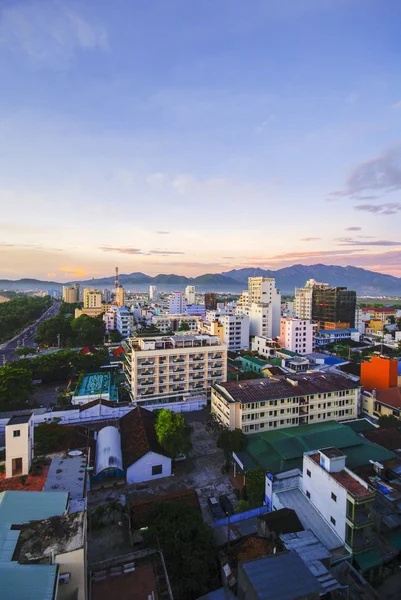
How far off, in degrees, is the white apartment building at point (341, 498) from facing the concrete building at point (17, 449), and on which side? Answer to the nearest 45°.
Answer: approximately 135° to its right

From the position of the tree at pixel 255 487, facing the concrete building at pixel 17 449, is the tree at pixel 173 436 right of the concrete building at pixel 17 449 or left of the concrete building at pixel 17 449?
right

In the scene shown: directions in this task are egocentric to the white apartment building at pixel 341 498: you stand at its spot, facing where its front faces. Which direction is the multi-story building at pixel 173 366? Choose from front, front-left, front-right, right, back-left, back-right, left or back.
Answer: back

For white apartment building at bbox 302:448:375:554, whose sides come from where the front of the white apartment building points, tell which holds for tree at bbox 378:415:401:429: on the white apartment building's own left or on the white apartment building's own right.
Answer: on the white apartment building's own left

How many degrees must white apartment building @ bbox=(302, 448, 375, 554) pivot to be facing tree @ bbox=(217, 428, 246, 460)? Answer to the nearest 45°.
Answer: approximately 180°

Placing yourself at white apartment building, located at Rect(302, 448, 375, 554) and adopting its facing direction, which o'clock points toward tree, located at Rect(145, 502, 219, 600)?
The tree is roughly at 3 o'clock from the white apartment building.

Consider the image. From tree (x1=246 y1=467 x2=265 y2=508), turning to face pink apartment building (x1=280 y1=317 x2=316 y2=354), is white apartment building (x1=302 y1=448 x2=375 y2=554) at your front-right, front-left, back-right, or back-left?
back-right

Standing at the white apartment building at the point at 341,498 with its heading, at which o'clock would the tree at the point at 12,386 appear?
The tree is roughly at 5 o'clock from the white apartment building.

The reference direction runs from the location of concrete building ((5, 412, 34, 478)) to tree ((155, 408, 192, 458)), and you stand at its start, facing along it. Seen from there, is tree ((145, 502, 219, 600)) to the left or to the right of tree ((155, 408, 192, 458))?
right
